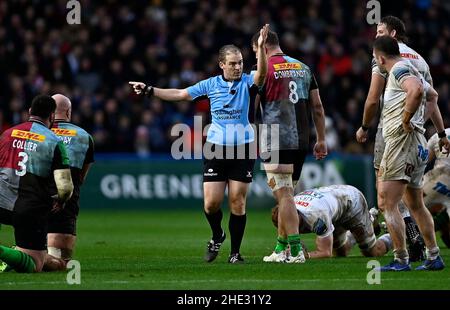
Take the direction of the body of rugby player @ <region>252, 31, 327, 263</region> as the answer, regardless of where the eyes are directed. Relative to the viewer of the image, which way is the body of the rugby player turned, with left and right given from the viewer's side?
facing away from the viewer and to the left of the viewer

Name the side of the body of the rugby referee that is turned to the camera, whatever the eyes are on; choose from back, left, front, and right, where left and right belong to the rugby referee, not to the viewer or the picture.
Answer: front

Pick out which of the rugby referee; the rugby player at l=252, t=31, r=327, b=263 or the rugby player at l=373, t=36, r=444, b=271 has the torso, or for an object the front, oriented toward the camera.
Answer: the rugby referee

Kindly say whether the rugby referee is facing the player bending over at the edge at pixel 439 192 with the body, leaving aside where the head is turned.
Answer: no

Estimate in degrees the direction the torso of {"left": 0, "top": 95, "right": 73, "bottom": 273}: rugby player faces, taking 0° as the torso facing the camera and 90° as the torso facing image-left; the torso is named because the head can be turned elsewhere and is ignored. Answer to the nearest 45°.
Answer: approximately 225°

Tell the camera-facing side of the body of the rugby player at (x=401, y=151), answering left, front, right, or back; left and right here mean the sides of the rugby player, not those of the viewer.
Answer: left

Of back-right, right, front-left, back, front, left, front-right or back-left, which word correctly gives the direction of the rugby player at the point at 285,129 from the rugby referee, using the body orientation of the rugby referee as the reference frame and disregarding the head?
left

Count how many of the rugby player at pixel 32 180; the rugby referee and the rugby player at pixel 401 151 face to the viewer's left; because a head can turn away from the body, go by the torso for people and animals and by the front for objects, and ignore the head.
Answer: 1

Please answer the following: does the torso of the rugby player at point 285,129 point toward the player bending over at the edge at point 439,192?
no

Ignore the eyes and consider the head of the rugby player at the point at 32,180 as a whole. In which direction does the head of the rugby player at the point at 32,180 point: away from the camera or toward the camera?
away from the camera

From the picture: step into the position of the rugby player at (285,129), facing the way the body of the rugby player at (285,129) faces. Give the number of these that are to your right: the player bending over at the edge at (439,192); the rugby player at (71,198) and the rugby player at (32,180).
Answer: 1

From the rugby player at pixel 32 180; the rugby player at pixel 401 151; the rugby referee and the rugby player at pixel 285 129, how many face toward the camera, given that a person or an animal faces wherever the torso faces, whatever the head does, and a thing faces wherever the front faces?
1

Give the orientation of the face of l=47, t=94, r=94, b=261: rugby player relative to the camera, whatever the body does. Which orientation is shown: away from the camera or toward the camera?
away from the camera

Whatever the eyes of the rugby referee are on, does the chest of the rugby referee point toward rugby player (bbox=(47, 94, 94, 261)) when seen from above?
no
